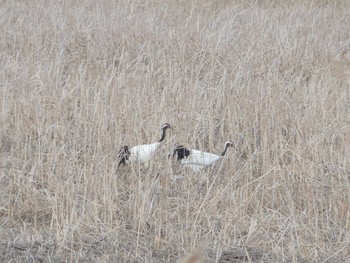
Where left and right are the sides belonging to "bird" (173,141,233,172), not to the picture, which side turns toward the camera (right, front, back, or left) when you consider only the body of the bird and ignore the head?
right

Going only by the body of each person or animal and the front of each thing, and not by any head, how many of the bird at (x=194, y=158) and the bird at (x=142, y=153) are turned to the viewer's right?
2

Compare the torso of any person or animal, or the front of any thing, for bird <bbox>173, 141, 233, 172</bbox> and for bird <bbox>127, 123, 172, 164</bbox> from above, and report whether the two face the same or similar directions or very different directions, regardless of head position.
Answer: same or similar directions

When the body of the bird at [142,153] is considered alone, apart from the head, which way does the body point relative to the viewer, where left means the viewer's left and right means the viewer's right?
facing to the right of the viewer
